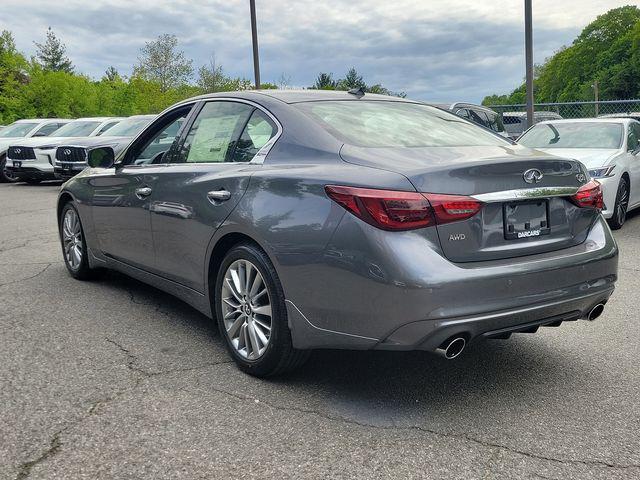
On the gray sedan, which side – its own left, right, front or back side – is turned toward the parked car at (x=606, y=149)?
right

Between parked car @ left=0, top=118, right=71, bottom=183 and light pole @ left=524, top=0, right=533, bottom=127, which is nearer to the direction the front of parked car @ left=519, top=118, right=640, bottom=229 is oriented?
the parked car

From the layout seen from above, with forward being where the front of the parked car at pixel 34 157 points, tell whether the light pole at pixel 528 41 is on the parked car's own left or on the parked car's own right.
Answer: on the parked car's own left

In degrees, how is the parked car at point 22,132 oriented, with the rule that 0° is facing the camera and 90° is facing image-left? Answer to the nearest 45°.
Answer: approximately 45°

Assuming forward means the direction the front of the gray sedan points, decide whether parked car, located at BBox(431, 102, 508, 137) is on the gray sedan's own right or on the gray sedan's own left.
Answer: on the gray sedan's own right

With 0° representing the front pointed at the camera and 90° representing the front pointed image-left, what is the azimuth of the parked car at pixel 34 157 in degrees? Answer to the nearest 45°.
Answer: approximately 45°

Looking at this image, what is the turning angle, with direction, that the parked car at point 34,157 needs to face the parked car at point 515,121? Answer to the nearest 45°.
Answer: approximately 135° to its left

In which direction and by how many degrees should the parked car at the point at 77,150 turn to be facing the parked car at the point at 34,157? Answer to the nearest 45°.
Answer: approximately 90° to its right

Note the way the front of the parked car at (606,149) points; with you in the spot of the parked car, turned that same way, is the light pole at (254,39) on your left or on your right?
on your right

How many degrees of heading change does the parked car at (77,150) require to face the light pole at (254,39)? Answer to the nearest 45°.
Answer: approximately 180°

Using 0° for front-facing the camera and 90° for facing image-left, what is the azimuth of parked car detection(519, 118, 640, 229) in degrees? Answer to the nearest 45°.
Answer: approximately 45°

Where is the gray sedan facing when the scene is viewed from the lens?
facing away from the viewer and to the left of the viewer
